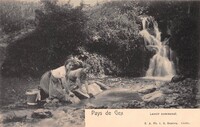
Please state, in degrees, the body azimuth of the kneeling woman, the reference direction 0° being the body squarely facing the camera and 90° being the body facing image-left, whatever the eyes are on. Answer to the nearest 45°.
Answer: approximately 270°
